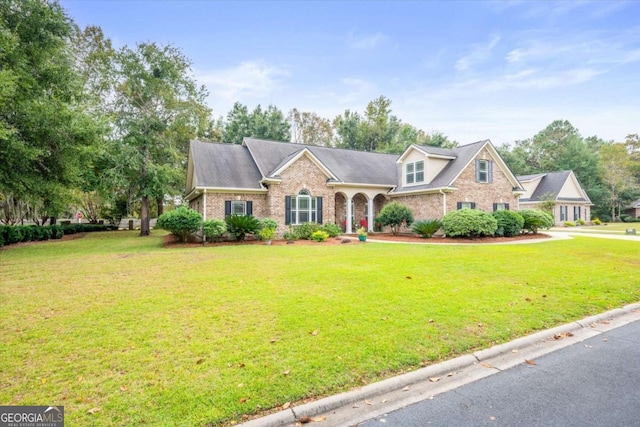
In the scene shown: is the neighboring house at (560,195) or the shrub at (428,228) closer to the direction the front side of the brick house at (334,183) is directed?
the shrub

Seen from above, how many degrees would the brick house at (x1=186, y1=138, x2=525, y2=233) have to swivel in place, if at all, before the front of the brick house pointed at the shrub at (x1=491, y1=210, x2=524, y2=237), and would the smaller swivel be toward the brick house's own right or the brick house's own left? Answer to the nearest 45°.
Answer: approximately 45° to the brick house's own left

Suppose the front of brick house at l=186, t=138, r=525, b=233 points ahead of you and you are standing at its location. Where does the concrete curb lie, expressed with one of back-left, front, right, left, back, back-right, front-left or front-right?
front-right

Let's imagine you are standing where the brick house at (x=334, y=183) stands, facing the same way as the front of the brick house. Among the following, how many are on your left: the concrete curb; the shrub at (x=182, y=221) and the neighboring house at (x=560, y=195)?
1

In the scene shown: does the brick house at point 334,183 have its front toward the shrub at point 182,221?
no

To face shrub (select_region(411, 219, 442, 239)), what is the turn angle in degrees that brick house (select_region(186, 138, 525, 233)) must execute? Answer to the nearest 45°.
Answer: approximately 45° to its left

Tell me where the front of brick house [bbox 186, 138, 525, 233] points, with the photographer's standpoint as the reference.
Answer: facing the viewer and to the right of the viewer

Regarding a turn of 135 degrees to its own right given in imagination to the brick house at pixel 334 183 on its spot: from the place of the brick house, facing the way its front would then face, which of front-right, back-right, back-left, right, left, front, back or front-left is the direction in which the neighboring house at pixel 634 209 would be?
back-right

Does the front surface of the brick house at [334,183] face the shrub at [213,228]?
no

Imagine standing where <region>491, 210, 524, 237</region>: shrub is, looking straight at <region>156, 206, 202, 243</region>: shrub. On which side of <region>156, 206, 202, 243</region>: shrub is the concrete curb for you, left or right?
left

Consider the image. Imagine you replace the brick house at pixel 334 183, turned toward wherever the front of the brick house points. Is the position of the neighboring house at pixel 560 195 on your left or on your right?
on your left

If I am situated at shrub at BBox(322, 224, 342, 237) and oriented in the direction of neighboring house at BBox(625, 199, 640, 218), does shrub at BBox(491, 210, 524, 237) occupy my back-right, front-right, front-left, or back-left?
front-right

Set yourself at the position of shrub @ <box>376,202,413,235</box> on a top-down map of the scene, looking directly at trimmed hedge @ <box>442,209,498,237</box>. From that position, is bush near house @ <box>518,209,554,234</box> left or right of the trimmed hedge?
left

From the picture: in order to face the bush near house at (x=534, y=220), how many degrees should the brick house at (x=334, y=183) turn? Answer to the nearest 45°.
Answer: approximately 45° to its left
